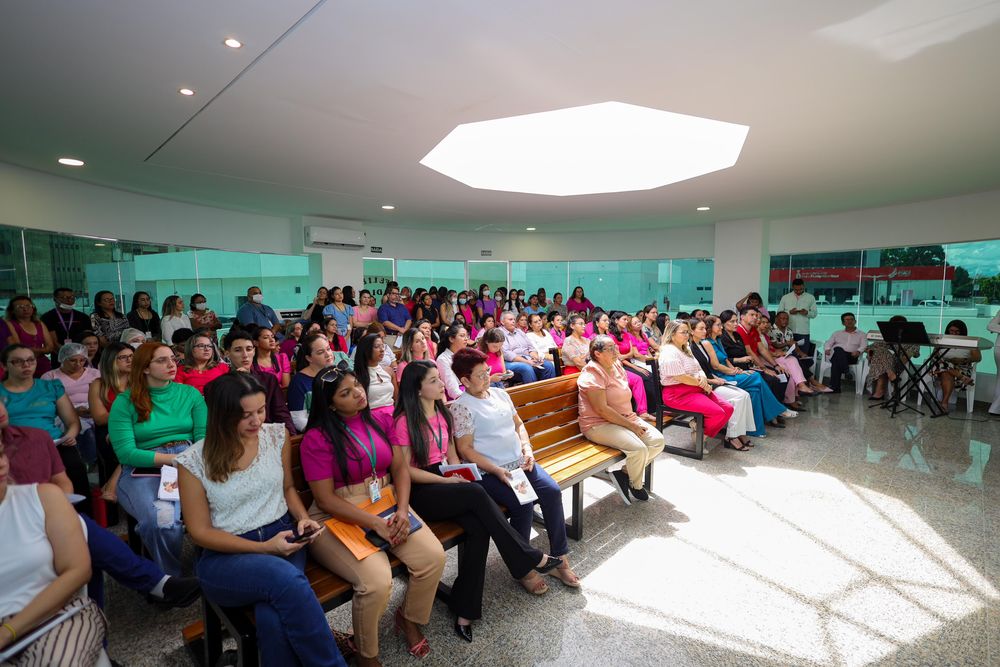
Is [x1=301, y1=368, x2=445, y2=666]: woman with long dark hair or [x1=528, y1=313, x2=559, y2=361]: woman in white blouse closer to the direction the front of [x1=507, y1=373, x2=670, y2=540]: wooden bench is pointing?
the woman with long dark hair

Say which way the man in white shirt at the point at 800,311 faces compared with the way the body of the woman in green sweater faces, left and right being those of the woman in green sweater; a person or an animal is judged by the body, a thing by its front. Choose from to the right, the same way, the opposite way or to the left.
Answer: to the right

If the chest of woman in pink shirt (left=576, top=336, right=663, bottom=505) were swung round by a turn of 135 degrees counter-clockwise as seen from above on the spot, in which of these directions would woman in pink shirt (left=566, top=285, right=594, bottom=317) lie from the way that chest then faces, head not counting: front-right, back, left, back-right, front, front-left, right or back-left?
front

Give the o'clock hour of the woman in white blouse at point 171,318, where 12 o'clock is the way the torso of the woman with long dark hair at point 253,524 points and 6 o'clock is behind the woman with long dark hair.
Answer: The woman in white blouse is roughly at 7 o'clock from the woman with long dark hair.

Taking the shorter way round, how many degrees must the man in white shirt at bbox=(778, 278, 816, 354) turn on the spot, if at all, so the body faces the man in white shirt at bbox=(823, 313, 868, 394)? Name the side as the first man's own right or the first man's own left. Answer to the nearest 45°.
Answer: approximately 45° to the first man's own left

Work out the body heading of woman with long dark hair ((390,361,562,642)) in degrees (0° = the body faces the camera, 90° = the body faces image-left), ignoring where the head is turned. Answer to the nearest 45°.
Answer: approximately 315°

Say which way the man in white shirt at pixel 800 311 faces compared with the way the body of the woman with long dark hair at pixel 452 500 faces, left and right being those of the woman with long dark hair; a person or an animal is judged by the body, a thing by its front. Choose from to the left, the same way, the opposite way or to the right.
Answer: to the right

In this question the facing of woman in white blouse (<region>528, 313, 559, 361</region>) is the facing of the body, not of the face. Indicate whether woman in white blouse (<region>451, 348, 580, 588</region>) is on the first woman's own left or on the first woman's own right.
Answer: on the first woman's own right

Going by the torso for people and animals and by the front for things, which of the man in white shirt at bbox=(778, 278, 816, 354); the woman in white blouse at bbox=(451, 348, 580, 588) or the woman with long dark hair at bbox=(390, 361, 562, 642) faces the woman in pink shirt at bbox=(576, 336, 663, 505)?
the man in white shirt
